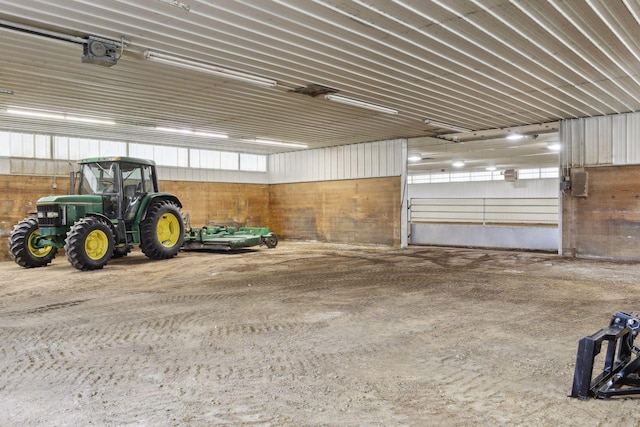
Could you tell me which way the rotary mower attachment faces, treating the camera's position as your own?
facing to the left of the viewer

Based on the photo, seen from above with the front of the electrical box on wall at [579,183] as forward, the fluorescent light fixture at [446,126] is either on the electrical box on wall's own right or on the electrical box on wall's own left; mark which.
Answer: on the electrical box on wall's own right

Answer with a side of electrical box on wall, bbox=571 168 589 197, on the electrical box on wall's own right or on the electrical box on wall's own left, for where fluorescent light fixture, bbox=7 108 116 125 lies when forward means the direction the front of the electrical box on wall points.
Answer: on the electrical box on wall's own right

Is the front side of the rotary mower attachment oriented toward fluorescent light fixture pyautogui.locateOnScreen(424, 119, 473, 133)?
no

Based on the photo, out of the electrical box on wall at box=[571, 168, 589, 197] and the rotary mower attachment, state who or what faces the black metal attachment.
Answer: the electrical box on wall

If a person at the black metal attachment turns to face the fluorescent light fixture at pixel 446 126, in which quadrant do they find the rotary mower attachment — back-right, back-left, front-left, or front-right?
front-left

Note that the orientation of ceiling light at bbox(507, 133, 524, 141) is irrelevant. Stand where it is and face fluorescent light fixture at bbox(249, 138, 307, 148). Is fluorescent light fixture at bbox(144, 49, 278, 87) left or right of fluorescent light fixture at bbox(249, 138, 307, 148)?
left

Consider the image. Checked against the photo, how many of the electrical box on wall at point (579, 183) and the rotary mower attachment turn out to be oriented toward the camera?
1

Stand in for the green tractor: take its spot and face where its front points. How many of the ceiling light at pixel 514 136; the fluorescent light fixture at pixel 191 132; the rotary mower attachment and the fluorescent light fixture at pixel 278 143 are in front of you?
0

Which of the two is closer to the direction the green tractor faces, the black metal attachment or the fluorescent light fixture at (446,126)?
the black metal attachment

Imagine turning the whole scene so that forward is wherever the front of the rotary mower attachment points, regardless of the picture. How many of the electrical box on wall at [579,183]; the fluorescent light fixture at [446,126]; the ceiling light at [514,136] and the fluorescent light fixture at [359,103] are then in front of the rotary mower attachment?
0

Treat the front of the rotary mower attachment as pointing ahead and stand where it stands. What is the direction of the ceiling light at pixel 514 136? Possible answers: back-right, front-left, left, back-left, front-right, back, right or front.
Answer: back

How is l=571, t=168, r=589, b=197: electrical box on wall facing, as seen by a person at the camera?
facing the viewer

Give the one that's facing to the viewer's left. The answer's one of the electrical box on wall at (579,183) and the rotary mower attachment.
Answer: the rotary mower attachment

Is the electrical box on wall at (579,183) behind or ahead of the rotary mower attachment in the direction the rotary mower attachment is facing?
behind

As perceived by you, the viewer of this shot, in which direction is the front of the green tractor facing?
facing the viewer and to the left of the viewer

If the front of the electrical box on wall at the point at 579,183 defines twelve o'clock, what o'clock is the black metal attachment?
The black metal attachment is roughly at 12 o'clock from the electrical box on wall.

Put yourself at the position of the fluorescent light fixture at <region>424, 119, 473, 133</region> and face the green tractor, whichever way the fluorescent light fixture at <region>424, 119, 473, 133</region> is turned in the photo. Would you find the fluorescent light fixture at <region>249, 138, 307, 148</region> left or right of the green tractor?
right

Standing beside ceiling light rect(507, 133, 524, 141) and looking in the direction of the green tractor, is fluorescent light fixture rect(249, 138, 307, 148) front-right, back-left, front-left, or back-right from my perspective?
front-right
